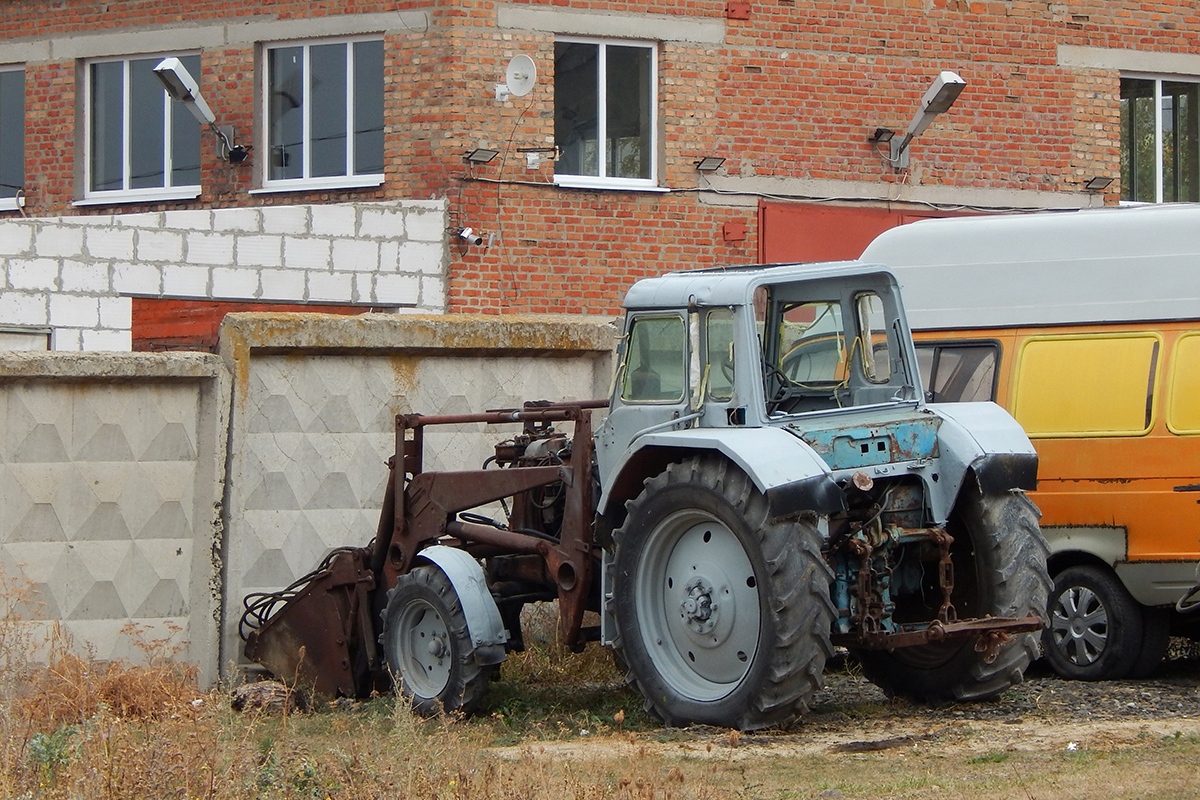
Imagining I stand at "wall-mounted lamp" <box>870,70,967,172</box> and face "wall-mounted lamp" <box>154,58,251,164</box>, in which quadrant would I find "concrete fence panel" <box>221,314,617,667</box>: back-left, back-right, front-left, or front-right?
front-left

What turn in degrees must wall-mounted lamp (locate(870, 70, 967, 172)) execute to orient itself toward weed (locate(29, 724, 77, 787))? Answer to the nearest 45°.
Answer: approximately 45° to its right

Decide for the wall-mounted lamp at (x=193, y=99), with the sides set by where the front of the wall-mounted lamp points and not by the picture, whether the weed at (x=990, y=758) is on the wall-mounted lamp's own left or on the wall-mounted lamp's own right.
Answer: on the wall-mounted lamp's own left

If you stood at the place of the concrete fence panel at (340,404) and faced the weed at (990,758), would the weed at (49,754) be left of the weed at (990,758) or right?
right

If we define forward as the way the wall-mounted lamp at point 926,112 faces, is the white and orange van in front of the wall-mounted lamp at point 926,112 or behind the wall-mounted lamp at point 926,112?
in front

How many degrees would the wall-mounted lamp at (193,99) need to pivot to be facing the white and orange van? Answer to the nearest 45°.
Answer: approximately 90° to its left

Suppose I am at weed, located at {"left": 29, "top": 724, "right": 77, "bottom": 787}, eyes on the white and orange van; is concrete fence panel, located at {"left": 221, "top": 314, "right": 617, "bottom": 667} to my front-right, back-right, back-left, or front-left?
front-left

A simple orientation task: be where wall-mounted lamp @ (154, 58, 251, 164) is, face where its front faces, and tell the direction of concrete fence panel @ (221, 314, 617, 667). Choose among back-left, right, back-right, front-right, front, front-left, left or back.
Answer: front-left

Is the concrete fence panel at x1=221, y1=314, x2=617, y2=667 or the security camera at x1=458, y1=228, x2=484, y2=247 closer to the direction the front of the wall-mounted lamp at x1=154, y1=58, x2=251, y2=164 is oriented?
the concrete fence panel

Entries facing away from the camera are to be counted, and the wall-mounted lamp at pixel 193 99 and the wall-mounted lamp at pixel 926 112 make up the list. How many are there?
0

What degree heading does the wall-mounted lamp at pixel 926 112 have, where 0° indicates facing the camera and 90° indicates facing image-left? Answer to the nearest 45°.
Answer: approximately 315°

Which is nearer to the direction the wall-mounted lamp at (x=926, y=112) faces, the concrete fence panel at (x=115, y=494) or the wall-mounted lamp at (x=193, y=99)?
the concrete fence panel

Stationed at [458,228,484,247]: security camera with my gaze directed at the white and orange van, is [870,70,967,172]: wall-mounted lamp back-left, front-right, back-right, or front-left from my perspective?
front-left

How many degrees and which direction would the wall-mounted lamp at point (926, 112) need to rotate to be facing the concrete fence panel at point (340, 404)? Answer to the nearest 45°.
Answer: approximately 90° to its right

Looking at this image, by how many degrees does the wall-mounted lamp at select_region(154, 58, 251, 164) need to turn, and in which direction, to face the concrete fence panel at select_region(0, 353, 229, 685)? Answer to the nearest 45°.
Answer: approximately 45° to its left

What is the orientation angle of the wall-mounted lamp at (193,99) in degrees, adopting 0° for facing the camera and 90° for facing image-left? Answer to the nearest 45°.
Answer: approximately 45°

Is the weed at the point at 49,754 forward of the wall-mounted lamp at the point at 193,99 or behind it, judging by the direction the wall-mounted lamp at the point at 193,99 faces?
forward

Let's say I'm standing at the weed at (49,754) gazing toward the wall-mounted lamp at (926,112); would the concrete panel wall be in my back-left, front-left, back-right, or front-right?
front-left

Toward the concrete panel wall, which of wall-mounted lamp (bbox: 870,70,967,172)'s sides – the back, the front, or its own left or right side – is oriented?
right

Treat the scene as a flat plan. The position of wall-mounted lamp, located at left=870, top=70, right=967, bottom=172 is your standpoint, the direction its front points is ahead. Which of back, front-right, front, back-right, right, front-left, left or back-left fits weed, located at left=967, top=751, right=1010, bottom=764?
front-right
